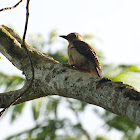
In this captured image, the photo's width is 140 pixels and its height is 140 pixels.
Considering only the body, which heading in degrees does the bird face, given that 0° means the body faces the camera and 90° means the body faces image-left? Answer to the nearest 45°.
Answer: approximately 90°
